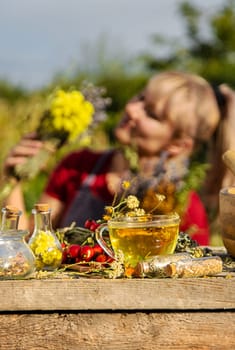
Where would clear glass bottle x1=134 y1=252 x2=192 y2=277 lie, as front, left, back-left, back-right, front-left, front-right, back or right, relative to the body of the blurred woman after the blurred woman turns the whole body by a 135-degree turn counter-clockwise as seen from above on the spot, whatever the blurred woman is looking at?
right

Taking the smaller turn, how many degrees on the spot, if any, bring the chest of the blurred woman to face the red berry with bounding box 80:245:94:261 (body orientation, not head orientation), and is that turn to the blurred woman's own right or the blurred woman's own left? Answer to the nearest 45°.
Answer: approximately 45° to the blurred woman's own left

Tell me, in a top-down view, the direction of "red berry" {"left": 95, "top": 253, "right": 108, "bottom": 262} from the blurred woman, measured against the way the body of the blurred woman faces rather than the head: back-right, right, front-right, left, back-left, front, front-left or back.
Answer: front-left

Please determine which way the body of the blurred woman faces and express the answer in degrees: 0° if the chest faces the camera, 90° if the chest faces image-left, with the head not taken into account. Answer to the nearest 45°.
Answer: approximately 45°

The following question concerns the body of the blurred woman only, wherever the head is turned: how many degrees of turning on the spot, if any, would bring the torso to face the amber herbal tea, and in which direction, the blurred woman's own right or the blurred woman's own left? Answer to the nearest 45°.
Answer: approximately 45° to the blurred woman's own left

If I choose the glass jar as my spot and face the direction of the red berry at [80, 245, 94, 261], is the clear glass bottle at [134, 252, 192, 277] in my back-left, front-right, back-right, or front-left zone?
front-right

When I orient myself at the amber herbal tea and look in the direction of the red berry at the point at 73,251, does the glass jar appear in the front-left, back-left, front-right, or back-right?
front-left

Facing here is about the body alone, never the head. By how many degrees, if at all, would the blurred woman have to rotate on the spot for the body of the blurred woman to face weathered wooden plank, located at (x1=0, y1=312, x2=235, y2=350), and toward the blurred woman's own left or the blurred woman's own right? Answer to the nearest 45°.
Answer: approximately 45° to the blurred woman's own left

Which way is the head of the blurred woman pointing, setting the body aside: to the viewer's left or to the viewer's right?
to the viewer's left
